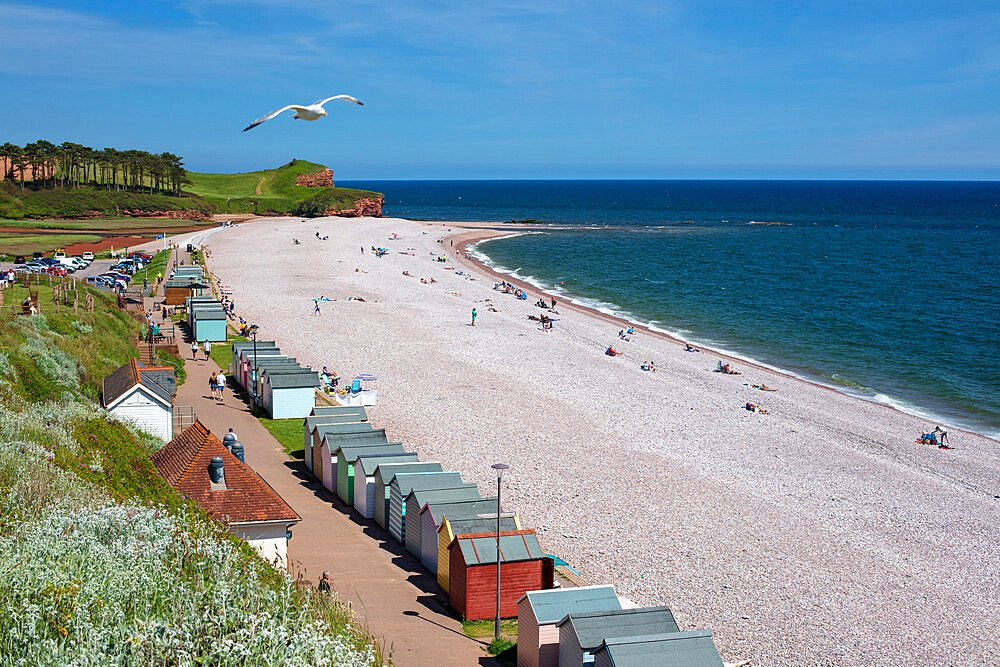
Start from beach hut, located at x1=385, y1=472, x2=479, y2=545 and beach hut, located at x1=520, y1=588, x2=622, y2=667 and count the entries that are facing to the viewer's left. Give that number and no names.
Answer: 0

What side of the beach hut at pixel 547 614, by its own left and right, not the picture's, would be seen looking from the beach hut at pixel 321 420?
left

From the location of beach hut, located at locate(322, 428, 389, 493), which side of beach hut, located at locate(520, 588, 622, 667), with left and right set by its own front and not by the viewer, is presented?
left

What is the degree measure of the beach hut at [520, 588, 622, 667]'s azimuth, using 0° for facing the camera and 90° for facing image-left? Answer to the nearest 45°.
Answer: approximately 225°

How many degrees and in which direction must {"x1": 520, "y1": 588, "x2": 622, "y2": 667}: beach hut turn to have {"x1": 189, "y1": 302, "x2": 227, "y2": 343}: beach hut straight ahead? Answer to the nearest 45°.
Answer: approximately 90° to its left

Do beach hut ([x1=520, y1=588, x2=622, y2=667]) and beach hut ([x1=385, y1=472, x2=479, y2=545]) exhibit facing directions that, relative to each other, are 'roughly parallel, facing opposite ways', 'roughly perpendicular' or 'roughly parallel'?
roughly parallel

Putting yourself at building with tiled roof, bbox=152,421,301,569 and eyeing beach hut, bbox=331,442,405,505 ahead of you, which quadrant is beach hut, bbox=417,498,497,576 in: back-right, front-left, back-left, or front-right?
front-right

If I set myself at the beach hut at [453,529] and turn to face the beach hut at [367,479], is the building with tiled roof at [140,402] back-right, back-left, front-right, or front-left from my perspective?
front-left

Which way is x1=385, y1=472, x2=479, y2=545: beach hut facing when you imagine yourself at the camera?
facing away from the viewer and to the right of the viewer
